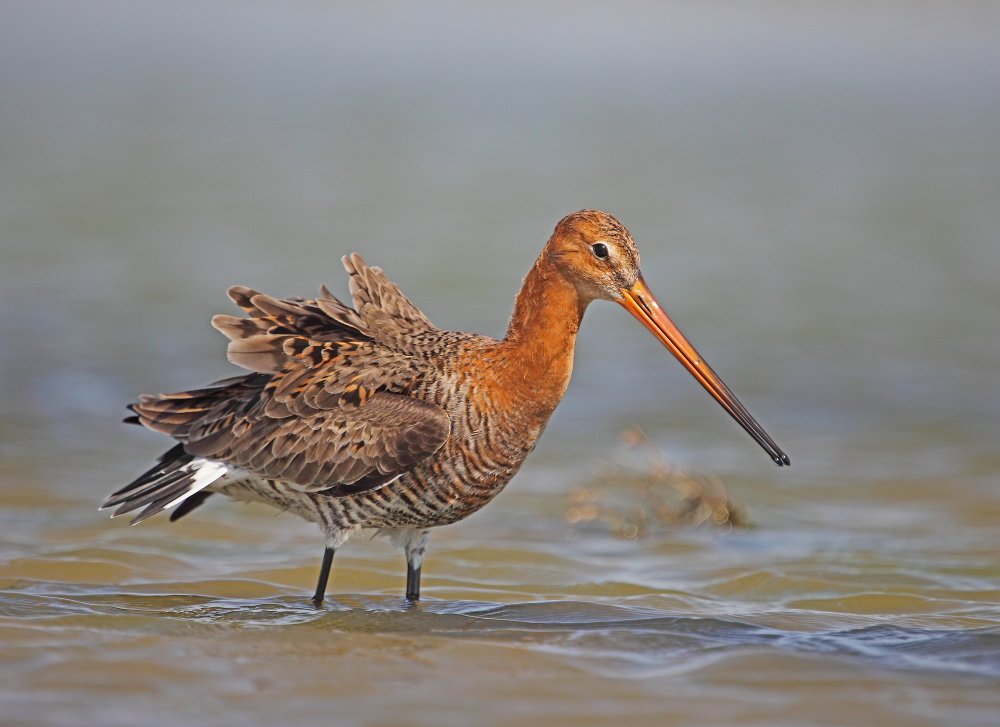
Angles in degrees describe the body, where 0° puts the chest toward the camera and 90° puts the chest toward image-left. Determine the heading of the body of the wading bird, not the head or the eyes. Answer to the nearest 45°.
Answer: approximately 270°
